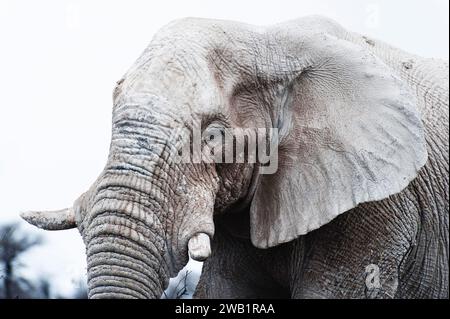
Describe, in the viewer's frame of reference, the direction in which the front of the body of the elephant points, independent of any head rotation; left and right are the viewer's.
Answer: facing the viewer and to the left of the viewer
